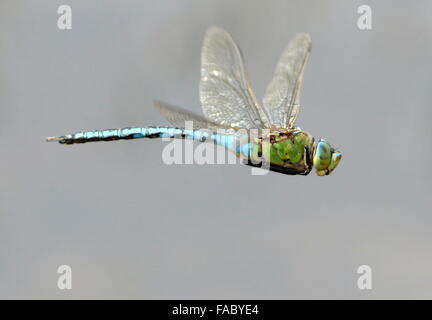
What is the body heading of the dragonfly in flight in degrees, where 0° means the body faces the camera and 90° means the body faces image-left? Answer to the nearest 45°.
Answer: approximately 270°
